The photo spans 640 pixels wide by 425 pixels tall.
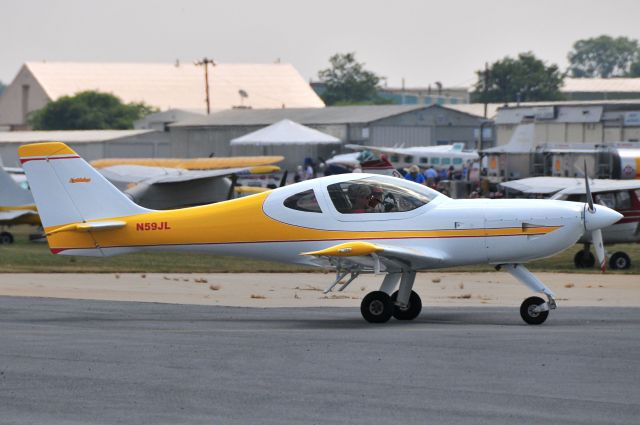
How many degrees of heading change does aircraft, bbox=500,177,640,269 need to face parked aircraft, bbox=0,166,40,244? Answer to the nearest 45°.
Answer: approximately 45° to its right

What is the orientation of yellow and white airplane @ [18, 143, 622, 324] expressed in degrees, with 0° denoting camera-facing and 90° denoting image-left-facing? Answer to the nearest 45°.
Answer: approximately 270°

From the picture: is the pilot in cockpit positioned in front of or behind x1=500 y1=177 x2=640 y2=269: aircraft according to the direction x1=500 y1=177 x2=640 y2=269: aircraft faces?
in front

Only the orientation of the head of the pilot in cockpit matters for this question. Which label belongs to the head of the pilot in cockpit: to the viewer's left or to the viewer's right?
to the viewer's right

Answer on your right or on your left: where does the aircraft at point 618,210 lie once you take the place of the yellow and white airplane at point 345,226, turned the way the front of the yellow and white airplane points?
on your left
